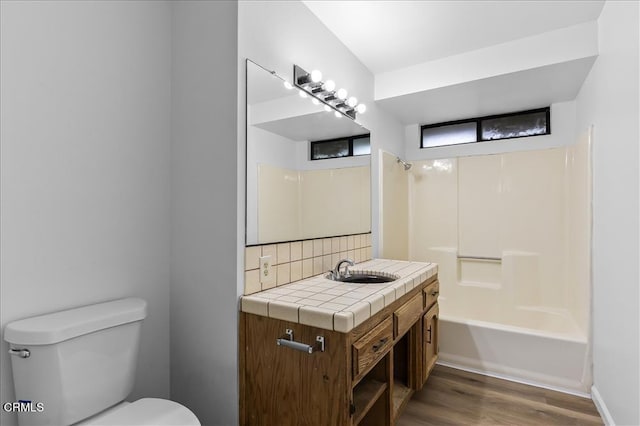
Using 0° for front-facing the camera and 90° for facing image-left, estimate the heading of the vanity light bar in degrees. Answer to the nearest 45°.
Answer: approximately 315°

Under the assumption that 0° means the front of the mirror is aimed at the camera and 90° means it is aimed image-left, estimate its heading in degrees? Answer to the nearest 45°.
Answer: approximately 315°

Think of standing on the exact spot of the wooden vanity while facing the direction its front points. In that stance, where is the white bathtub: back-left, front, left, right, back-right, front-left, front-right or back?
left

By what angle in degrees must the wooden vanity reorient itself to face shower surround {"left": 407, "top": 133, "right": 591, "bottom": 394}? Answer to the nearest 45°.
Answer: approximately 90° to its left

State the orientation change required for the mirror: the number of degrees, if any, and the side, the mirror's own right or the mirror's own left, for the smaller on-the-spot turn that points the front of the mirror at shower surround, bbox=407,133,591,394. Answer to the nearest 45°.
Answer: approximately 90° to the mirror's own left
